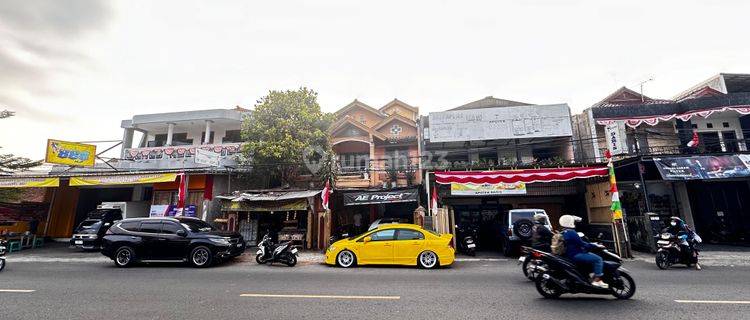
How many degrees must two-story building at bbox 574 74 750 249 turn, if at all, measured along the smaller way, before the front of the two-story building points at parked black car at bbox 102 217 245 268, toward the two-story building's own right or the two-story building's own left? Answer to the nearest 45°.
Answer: approximately 45° to the two-story building's own right

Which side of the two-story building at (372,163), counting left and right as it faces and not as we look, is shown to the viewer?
front

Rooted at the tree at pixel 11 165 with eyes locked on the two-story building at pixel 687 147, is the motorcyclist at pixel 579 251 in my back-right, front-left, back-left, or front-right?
front-right

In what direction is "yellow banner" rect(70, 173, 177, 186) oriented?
toward the camera

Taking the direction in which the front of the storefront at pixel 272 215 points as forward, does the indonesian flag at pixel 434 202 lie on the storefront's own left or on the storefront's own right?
on the storefront's own left

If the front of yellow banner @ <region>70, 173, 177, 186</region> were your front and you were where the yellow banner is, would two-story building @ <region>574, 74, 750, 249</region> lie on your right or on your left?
on your left

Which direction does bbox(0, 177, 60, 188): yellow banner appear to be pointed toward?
toward the camera

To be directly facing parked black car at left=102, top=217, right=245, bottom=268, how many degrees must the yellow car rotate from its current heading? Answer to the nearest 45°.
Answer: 0° — it already faces it

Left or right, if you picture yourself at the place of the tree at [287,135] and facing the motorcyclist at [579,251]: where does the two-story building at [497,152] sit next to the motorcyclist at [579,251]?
left

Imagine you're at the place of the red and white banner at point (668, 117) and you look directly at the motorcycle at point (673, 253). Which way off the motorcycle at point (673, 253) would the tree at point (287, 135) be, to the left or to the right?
right

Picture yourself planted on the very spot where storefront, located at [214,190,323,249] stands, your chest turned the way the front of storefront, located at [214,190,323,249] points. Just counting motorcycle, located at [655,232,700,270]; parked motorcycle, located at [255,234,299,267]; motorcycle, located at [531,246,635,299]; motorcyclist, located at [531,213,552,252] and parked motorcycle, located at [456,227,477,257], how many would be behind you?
0
